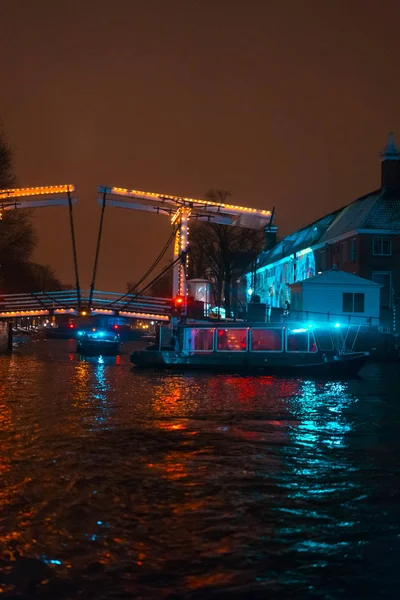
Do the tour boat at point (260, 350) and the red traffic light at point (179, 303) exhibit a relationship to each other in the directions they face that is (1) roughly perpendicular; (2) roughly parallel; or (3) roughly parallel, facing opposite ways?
roughly perpendicular

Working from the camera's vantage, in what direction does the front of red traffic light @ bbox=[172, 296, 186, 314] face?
facing the viewer

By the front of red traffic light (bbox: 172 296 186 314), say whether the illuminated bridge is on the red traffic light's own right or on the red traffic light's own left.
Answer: on the red traffic light's own right

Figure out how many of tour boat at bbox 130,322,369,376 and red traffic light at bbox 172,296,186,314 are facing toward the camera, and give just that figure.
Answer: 1
